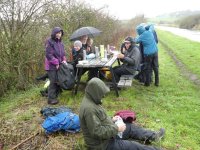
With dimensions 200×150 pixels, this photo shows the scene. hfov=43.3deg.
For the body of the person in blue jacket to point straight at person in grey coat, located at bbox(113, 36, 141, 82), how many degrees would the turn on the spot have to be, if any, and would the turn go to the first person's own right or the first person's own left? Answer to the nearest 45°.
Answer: approximately 90° to the first person's own left

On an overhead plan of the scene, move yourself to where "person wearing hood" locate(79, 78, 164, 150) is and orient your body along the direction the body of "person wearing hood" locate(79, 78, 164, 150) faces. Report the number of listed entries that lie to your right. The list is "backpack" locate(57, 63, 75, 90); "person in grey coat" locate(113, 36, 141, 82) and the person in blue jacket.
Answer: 0

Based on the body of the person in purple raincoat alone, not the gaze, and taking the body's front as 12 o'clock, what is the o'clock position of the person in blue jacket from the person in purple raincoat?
The person in blue jacket is roughly at 10 o'clock from the person in purple raincoat.

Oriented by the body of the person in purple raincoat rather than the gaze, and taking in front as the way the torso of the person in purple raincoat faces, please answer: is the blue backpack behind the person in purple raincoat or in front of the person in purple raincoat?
in front

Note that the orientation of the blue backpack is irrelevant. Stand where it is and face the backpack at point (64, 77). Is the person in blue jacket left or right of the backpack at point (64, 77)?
right

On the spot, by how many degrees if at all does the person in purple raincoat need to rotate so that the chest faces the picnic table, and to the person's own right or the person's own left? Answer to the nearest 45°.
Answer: approximately 45° to the person's own left

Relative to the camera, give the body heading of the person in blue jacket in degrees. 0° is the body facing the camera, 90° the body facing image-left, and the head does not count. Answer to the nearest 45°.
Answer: approximately 135°

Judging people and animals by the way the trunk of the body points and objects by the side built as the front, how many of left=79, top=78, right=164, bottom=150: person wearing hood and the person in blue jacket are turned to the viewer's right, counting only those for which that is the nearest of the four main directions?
1

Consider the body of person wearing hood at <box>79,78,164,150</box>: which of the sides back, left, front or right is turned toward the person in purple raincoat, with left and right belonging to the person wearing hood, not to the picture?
left

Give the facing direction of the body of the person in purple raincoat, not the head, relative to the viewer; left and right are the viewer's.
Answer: facing the viewer and to the right of the viewer

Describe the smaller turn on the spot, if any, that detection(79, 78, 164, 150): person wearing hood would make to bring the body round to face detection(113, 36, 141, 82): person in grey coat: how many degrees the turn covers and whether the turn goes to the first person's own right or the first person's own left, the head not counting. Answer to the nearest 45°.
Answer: approximately 90° to the first person's own left

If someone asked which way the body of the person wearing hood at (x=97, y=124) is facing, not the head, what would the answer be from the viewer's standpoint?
to the viewer's right
